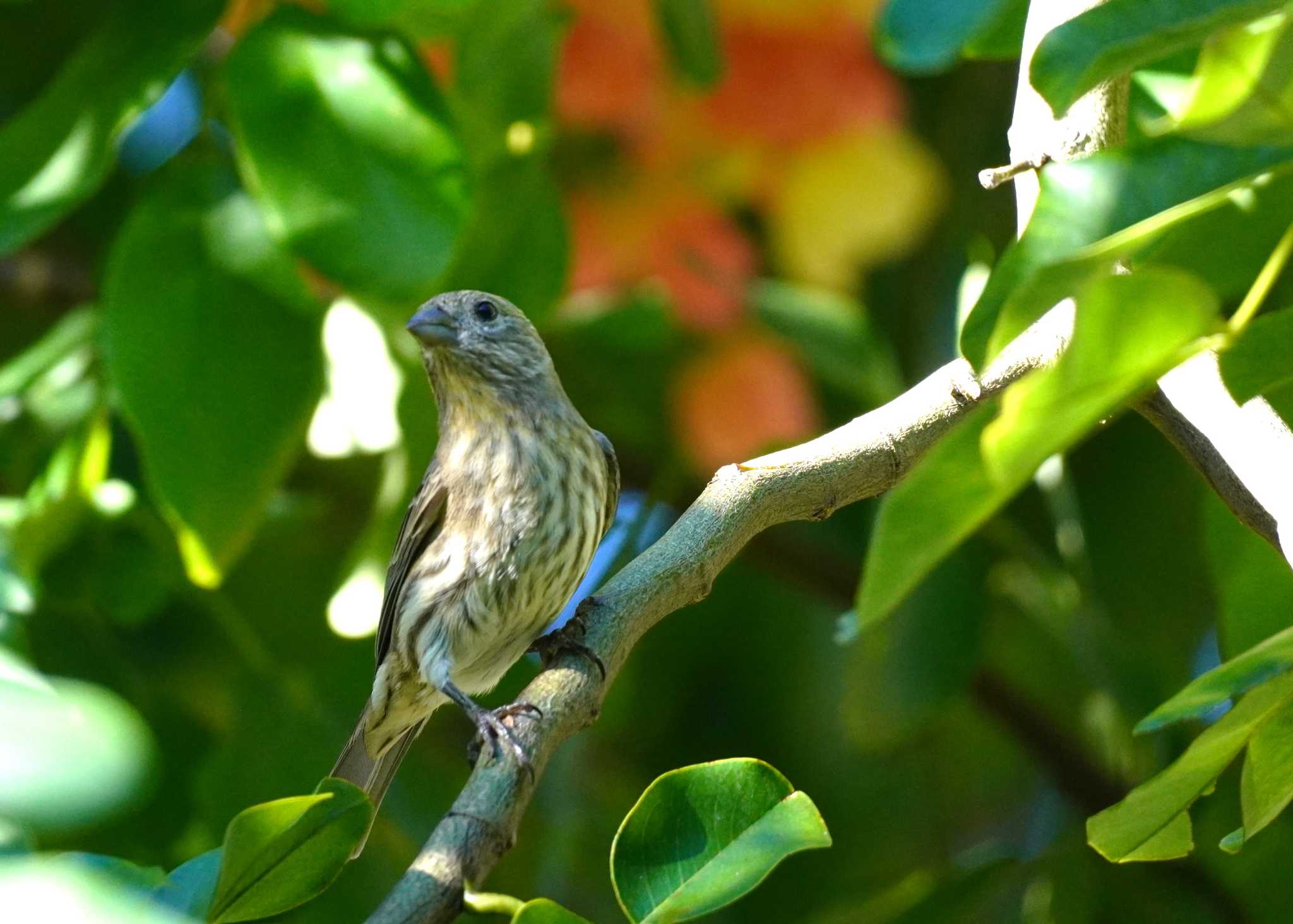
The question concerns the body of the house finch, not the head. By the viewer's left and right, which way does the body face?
facing the viewer and to the right of the viewer

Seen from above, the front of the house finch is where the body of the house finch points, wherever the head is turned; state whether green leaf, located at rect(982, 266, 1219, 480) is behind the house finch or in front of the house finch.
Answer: in front

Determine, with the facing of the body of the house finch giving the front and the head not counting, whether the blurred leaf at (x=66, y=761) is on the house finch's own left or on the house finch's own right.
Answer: on the house finch's own right

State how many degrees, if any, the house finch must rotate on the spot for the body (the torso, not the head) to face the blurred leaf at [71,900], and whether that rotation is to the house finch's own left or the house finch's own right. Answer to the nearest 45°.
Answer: approximately 45° to the house finch's own right

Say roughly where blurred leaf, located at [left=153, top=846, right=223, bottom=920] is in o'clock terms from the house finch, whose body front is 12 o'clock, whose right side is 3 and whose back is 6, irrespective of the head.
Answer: The blurred leaf is roughly at 2 o'clock from the house finch.
